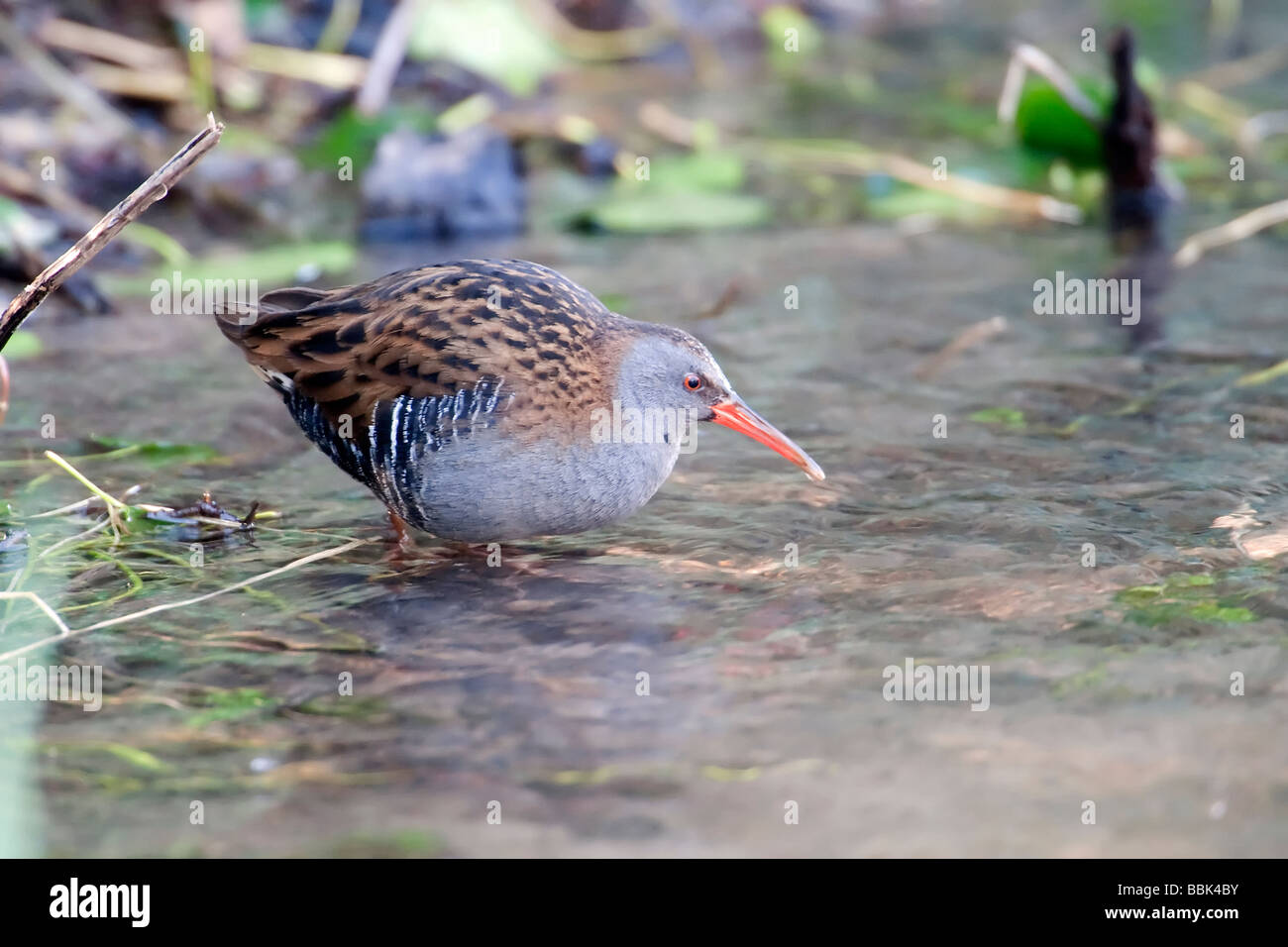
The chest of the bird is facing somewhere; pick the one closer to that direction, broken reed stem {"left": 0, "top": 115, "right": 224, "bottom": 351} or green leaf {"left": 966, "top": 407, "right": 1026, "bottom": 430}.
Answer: the green leaf

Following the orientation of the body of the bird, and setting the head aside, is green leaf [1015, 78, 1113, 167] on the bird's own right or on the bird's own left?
on the bird's own left

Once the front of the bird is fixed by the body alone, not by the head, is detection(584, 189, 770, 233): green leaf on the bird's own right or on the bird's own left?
on the bird's own left

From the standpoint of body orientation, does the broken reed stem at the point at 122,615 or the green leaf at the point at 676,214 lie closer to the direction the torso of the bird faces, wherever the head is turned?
the green leaf

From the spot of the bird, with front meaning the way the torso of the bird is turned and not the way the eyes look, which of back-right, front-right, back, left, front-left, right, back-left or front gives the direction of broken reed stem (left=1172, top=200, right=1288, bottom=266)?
front-left

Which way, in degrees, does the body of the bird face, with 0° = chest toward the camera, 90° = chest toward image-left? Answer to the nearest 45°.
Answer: approximately 270°

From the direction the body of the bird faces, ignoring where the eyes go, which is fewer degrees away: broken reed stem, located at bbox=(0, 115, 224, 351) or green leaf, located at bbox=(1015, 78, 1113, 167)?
the green leaf

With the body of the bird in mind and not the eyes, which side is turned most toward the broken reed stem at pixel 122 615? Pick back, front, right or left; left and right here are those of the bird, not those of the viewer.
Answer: back

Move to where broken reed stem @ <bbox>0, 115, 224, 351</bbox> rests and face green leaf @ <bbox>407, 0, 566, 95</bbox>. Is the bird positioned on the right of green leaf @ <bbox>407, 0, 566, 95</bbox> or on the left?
right

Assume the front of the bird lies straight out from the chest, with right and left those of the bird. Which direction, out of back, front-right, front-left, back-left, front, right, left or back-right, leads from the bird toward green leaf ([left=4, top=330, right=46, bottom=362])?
back-left

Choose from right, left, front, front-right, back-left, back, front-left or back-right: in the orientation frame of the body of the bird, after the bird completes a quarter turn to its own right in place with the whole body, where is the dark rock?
back

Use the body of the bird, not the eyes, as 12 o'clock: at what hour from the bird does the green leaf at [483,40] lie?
The green leaf is roughly at 9 o'clock from the bird.

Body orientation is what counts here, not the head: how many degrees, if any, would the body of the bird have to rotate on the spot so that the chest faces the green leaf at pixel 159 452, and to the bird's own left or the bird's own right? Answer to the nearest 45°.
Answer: approximately 135° to the bird's own left
